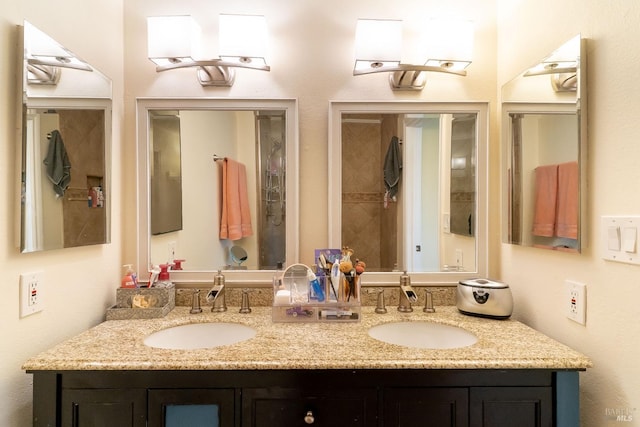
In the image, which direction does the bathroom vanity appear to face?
toward the camera

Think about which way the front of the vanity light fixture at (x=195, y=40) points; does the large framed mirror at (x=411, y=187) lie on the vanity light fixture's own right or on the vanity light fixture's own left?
on the vanity light fixture's own left

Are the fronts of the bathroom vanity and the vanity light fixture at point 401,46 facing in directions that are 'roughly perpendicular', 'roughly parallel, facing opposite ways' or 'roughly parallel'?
roughly parallel

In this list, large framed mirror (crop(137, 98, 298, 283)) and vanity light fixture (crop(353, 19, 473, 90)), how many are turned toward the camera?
2

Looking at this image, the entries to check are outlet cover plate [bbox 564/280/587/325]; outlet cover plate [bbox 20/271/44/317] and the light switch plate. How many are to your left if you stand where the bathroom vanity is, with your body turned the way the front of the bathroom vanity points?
2

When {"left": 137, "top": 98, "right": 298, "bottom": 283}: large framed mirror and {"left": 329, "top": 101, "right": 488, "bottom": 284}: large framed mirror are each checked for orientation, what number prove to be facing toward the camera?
2

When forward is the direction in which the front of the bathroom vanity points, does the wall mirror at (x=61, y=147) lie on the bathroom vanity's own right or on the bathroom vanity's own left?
on the bathroom vanity's own right

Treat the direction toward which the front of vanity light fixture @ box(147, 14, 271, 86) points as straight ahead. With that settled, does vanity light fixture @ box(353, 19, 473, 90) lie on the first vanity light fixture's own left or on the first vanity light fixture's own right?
on the first vanity light fixture's own left

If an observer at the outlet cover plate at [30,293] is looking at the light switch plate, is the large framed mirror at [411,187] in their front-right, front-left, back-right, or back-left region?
front-left

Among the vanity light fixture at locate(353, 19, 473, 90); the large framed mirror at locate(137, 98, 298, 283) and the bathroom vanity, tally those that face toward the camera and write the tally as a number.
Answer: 3

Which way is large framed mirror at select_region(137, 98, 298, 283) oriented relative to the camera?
toward the camera

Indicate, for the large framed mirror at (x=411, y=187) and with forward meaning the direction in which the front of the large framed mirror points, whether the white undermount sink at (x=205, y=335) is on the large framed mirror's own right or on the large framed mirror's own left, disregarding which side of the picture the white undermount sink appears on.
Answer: on the large framed mirror's own right
